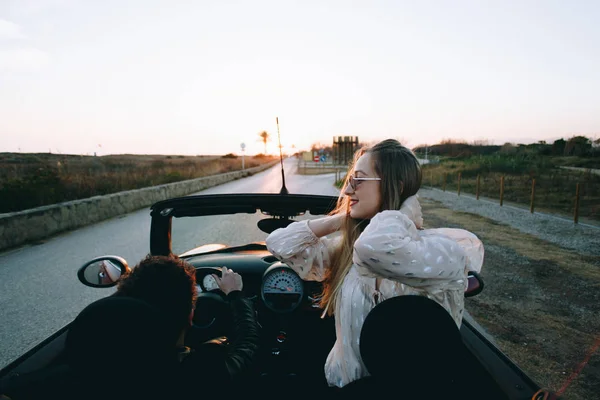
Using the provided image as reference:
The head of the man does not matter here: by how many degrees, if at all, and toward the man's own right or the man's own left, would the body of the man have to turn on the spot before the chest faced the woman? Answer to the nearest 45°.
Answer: approximately 90° to the man's own right

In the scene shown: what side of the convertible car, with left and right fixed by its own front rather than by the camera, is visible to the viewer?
back

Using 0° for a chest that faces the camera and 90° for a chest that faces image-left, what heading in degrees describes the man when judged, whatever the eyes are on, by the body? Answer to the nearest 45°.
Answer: approximately 180°
